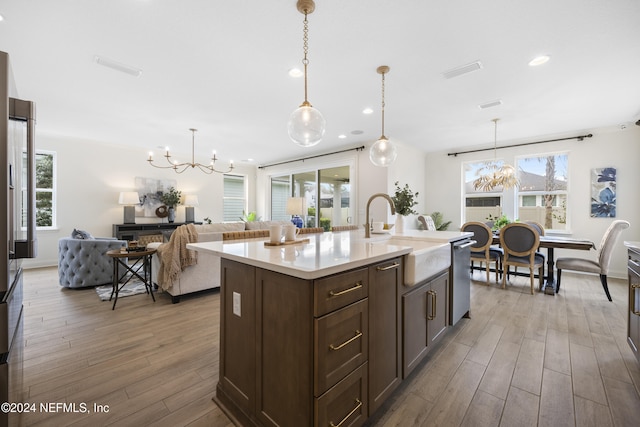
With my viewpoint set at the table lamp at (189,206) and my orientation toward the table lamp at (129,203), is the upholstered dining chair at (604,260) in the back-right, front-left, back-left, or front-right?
back-left

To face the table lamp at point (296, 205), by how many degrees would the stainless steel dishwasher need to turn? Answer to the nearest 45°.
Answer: approximately 180°

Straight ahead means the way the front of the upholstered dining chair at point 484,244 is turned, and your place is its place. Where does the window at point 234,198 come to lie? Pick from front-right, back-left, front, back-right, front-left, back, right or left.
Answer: back-left

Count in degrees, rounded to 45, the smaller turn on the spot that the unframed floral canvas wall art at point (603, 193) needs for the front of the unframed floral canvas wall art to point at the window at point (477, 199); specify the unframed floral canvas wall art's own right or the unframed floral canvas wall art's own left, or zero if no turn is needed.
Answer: approximately 90° to the unframed floral canvas wall art's own right

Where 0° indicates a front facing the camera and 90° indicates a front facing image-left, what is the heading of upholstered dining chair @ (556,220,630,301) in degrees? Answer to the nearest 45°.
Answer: approximately 90°

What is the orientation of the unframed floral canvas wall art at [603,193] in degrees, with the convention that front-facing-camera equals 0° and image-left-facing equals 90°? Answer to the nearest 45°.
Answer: approximately 0°

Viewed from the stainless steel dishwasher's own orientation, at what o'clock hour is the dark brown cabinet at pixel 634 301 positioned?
The dark brown cabinet is roughly at 12 o'clock from the stainless steel dishwasher.

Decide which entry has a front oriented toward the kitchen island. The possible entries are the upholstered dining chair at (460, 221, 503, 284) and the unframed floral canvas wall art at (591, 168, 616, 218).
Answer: the unframed floral canvas wall art

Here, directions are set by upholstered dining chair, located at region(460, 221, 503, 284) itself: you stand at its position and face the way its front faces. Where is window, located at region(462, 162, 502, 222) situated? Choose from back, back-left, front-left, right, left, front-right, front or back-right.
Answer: front-left

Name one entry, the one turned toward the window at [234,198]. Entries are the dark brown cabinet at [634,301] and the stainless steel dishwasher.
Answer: the dark brown cabinet

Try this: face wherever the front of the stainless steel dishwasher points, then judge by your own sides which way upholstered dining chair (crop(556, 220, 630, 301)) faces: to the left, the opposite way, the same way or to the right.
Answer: the opposite way
